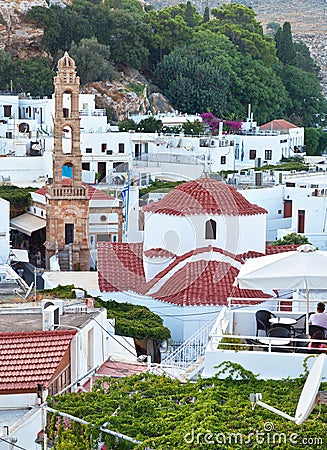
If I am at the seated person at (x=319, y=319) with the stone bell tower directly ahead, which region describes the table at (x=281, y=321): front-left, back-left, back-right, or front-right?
front-left

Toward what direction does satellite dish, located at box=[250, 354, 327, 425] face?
to the viewer's left

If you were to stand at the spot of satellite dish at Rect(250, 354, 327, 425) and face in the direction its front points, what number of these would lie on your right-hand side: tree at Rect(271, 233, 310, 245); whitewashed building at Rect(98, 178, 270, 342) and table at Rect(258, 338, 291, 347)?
3

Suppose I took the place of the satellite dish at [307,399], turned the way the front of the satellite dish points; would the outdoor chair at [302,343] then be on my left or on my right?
on my right

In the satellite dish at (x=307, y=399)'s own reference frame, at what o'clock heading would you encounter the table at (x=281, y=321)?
The table is roughly at 3 o'clock from the satellite dish.

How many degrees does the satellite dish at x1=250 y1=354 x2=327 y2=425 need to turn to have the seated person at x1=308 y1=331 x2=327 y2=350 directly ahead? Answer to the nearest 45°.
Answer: approximately 90° to its right

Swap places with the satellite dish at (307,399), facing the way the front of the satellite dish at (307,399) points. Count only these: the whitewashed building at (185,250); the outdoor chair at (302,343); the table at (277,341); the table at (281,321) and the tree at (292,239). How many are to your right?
5

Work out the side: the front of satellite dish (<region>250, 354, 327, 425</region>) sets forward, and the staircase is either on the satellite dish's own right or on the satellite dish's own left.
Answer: on the satellite dish's own right

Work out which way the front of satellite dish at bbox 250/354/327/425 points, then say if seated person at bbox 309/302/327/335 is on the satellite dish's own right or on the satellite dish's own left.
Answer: on the satellite dish's own right

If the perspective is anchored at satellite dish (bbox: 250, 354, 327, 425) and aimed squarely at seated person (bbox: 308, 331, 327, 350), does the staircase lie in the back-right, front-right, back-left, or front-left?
front-left

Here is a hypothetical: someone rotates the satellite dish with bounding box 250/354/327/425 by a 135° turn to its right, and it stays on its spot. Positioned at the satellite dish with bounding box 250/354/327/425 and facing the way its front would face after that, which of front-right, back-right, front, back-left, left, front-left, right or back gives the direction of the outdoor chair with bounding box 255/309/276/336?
front-left

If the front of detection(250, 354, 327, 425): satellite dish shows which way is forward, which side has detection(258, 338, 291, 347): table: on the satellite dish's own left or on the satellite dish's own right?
on the satellite dish's own right

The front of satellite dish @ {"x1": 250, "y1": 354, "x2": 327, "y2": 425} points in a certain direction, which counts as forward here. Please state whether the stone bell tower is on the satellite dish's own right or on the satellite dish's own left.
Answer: on the satellite dish's own right

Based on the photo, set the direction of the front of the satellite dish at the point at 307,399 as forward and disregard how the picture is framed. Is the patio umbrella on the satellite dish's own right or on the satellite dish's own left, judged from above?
on the satellite dish's own right

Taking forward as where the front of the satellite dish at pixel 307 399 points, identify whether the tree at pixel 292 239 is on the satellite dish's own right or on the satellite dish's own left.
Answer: on the satellite dish's own right
